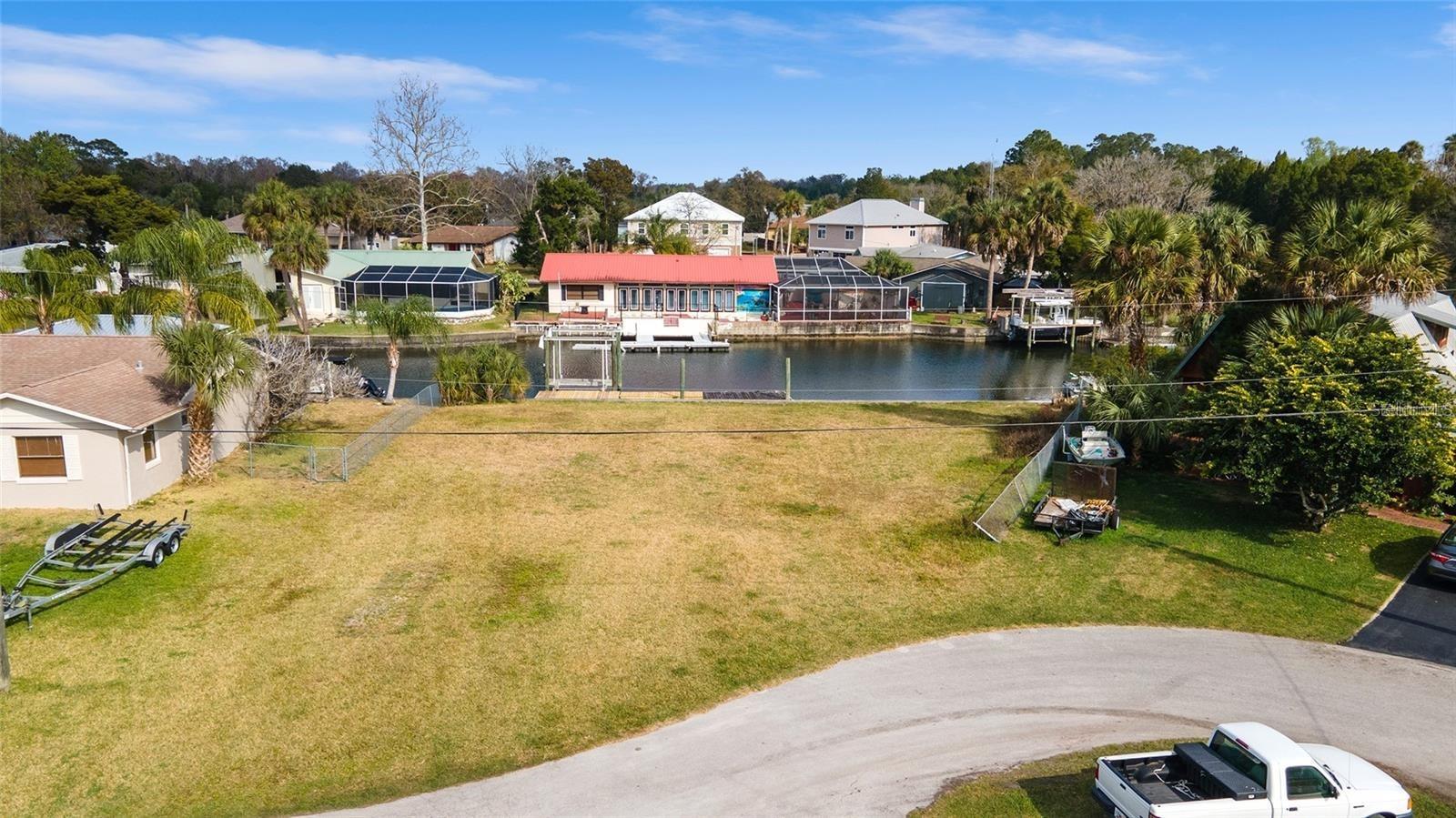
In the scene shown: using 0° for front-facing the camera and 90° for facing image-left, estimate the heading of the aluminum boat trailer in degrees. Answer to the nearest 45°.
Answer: approximately 45°

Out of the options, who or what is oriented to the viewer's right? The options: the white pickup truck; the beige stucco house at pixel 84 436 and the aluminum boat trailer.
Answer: the white pickup truck

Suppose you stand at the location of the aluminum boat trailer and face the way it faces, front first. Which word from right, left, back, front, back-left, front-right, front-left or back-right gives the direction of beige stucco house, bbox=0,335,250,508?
back-right

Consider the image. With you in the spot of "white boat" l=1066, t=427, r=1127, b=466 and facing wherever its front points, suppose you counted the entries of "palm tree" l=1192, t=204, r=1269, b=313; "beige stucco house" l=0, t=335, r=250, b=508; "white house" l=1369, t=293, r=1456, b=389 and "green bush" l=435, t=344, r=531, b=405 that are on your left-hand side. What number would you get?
2

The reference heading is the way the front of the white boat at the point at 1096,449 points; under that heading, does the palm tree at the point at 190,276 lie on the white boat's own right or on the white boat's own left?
on the white boat's own right

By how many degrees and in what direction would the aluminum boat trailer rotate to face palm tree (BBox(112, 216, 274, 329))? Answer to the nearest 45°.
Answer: approximately 135° to its right

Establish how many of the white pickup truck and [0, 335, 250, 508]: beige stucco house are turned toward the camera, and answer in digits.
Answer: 1

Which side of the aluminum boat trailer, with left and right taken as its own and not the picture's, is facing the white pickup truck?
left

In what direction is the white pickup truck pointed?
to the viewer's right

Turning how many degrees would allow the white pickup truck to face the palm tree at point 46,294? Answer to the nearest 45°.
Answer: approximately 180°

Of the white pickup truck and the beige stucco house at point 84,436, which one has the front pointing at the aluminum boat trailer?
the beige stucco house

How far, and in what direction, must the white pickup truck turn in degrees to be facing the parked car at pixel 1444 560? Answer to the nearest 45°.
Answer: approximately 90° to its left
